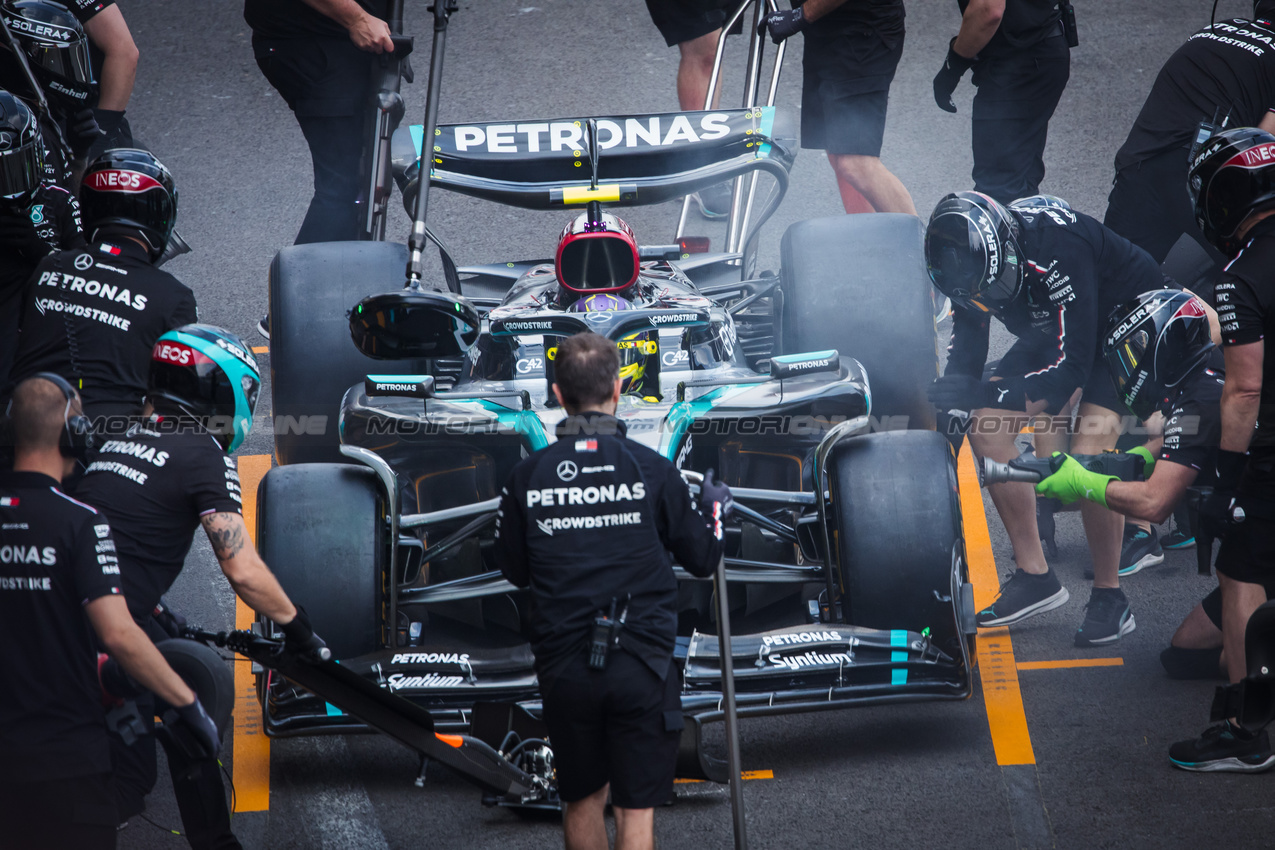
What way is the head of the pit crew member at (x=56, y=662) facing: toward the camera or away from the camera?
away from the camera

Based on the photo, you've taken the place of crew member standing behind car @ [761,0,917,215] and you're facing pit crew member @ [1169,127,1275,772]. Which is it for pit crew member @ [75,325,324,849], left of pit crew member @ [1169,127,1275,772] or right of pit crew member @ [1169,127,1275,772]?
right

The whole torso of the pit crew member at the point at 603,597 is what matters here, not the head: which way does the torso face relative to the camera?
away from the camera

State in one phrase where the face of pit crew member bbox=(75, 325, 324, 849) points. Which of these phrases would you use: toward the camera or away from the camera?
away from the camera

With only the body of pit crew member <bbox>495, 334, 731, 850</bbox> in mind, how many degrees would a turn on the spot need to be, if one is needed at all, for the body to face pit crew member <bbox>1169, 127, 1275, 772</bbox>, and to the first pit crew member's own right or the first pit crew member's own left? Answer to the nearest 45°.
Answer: approximately 45° to the first pit crew member's own right

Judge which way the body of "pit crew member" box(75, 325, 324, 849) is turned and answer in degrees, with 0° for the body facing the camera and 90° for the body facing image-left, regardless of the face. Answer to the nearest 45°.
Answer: approximately 225°

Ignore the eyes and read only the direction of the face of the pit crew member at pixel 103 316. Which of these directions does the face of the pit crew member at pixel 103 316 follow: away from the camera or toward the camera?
away from the camera

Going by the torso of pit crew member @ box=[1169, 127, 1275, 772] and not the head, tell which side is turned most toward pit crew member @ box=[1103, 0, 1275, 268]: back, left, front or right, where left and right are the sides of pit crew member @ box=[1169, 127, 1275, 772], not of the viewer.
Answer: right

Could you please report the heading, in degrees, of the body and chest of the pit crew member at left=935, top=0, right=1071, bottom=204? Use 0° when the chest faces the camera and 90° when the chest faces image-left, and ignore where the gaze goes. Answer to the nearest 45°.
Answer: approximately 90°
